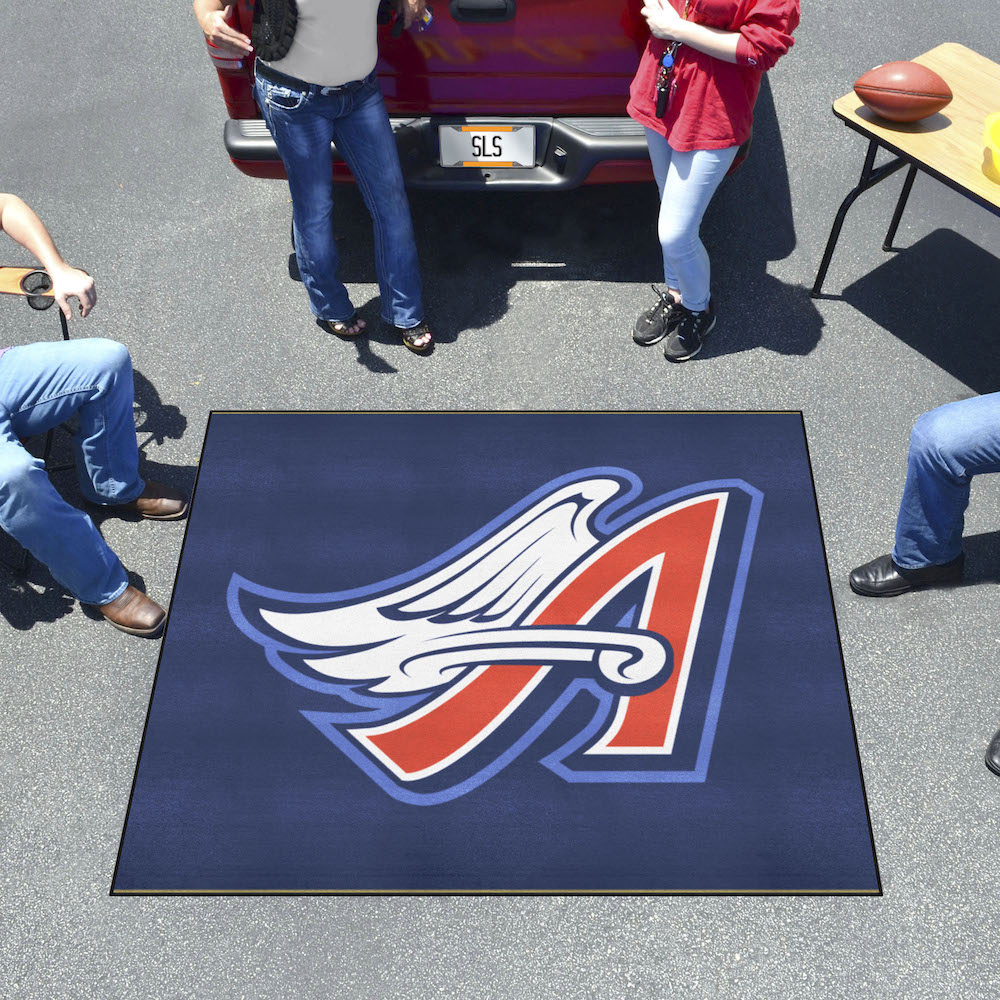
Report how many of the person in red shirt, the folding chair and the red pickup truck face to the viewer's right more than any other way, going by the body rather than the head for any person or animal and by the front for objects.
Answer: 1

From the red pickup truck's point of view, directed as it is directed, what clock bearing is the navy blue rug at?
The navy blue rug is roughly at 6 o'clock from the red pickup truck.

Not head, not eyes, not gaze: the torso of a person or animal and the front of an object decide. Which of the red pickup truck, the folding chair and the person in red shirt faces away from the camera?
the red pickup truck

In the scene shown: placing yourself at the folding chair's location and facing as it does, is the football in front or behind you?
in front

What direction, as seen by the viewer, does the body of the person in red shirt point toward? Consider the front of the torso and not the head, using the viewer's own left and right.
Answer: facing the viewer and to the left of the viewer

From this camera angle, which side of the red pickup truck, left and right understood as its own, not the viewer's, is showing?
back

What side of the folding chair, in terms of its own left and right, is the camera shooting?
right

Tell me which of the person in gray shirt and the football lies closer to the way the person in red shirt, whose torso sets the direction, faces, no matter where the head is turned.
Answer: the person in gray shirt
